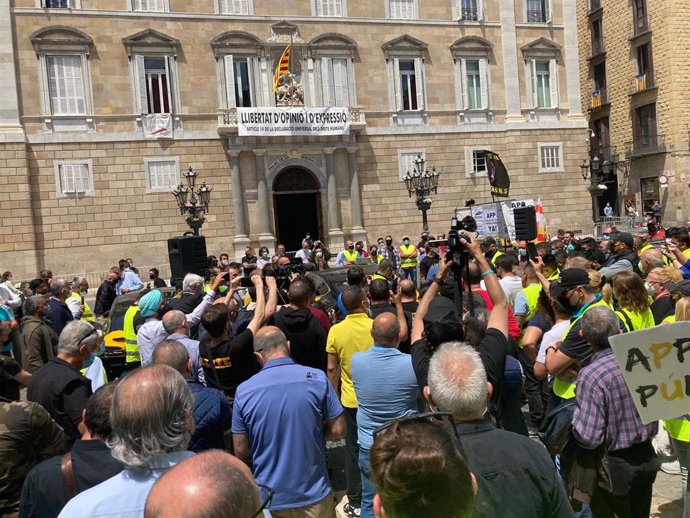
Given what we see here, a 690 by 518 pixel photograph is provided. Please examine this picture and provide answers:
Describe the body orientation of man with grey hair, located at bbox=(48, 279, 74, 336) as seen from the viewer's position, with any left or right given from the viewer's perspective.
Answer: facing away from the viewer and to the right of the viewer

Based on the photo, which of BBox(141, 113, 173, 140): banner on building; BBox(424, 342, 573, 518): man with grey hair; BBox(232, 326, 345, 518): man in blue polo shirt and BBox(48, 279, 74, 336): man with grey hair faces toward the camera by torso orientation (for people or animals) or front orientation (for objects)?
the banner on building

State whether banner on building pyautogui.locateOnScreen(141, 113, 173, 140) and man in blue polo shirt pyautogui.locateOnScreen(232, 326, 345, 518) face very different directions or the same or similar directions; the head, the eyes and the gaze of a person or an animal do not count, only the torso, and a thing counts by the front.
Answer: very different directions

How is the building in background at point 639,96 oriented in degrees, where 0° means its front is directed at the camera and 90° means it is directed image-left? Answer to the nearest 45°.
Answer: approximately 45°

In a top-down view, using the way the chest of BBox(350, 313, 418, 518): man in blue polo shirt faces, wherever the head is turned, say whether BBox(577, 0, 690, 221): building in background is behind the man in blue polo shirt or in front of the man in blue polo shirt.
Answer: in front

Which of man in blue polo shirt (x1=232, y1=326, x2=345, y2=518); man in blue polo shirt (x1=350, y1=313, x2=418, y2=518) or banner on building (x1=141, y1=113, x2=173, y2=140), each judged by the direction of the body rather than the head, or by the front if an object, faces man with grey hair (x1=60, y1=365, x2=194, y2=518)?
the banner on building

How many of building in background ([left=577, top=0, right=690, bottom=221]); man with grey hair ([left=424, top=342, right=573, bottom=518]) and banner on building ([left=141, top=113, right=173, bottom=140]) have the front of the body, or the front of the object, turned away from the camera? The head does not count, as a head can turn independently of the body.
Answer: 1

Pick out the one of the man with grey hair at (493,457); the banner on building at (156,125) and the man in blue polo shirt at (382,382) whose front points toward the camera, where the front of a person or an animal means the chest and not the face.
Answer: the banner on building

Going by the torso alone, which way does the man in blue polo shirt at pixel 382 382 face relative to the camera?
away from the camera

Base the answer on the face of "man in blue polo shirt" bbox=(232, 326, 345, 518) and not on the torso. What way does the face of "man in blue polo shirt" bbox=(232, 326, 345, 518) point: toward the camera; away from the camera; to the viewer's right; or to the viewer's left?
away from the camera

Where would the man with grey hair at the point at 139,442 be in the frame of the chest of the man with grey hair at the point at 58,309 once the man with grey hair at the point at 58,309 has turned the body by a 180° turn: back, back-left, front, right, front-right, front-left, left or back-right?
front-left

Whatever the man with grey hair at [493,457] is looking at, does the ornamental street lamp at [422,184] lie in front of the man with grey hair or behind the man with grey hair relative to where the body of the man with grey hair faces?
in front

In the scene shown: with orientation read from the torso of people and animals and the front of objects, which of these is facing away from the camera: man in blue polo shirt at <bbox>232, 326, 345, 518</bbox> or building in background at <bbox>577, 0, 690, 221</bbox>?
the man in blue polo shirt

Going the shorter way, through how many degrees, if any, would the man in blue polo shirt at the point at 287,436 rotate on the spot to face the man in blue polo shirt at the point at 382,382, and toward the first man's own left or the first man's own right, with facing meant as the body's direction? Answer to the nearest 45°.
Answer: approximately 45° to the first man's own right

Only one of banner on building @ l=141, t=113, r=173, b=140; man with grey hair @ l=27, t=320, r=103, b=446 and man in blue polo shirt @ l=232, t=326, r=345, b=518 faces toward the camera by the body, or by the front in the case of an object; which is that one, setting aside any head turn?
the banner on building

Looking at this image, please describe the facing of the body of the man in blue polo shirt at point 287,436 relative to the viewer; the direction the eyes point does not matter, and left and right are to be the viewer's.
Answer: facing away from the viewer

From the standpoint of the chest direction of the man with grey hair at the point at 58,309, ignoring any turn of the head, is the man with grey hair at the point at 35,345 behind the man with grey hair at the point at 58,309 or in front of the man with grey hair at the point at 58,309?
behind

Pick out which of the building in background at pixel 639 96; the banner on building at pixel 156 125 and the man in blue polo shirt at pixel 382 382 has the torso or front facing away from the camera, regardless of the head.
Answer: the man in blue polo shirt

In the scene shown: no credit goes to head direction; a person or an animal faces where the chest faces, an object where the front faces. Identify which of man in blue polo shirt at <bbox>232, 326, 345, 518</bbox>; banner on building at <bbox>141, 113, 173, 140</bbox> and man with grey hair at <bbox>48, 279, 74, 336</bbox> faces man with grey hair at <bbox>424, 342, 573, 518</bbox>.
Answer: the banner on building

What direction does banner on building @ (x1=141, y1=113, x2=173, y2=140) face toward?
toward the camera

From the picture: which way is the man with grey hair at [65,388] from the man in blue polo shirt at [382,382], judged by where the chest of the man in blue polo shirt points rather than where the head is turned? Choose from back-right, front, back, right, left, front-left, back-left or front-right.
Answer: left

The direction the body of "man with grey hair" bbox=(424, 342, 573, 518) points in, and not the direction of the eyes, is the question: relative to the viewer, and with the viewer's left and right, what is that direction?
facing away from the viewer
